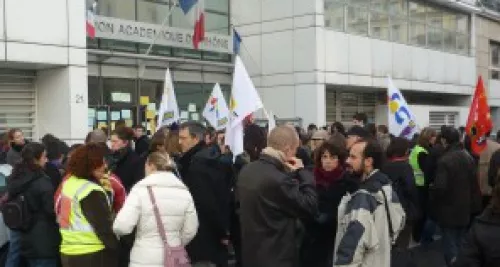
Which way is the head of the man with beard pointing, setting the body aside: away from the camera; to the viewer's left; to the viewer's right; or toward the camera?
to the viewer's left

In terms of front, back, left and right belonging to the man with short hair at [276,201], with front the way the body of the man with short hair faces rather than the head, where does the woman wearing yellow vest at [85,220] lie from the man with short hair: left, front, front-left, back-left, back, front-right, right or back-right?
back-left

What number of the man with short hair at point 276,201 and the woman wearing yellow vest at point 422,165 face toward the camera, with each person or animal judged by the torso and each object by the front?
0

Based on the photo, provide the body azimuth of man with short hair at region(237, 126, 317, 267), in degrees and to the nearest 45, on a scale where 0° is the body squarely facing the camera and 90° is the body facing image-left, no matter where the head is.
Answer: approximately 225°

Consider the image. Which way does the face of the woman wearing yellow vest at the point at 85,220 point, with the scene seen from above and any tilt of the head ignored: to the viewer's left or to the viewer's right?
to the viewer's right

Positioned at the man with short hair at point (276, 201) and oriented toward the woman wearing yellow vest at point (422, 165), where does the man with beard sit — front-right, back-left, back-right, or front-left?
front-right

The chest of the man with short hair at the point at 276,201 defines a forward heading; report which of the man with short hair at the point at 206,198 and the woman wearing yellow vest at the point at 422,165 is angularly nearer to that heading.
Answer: the woman wearing yellow vest
